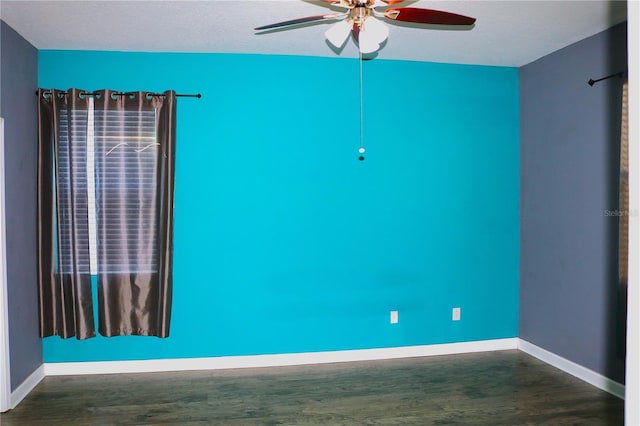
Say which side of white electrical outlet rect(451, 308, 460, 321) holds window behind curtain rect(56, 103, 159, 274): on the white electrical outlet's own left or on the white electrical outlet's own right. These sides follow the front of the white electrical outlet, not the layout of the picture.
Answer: on the white electrical outlet's own right

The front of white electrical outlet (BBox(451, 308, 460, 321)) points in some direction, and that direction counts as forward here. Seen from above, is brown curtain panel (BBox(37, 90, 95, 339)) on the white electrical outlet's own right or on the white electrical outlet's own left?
on the white electrical outlet's own right

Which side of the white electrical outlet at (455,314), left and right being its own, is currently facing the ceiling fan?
front

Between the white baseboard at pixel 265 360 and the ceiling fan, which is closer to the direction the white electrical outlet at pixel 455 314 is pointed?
the ceiling fan

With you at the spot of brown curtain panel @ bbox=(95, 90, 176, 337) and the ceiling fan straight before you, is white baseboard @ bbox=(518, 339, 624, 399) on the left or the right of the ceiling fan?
left

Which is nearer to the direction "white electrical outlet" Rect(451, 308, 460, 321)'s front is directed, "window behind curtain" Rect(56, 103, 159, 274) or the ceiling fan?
the ceiling fan

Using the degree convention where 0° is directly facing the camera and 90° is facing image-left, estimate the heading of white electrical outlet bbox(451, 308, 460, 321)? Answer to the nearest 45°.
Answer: approximately 0°

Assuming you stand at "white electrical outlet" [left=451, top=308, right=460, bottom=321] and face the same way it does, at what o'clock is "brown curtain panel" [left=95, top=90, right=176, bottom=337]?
The brown curtain panel is roughly at 2 o'clock from the white electrical outlet.

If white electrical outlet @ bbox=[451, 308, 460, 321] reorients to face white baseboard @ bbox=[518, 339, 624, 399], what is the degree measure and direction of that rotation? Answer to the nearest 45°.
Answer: approximately 90° to its left

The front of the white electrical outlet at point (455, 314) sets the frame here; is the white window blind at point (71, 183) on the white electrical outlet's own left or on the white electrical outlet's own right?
on the white electrical outlet's own right

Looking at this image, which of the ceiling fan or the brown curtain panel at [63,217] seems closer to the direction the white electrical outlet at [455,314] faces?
the ceiling fan
